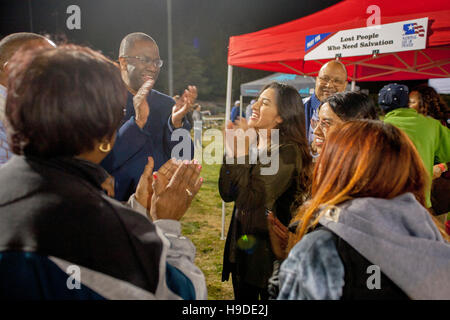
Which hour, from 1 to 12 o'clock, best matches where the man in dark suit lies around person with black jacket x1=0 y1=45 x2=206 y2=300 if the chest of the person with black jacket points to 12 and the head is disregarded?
The man in dark suit is roughly at 11 o'clock from the person with black jacket.

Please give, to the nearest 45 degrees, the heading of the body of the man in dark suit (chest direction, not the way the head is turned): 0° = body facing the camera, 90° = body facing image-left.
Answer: approximately 315°

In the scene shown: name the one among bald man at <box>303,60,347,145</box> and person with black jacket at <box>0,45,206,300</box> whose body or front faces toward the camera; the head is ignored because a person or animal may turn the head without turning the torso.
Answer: the bald man

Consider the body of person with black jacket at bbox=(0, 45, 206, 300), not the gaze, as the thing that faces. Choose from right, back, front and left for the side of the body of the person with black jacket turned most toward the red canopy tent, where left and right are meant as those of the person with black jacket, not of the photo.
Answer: front

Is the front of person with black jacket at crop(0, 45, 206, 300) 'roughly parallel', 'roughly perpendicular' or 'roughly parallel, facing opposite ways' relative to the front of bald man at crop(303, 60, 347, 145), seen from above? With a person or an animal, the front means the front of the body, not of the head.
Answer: roughly parallel, facing opposite ways

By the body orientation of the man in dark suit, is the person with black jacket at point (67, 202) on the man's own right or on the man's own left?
on the man's own right

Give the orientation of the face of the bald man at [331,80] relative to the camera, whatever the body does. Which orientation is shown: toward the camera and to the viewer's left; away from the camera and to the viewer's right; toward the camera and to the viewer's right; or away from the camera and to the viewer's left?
toward the camera and to the viewer's left

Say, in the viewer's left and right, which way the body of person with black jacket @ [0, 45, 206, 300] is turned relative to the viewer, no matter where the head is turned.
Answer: facing away from the viewer and to the right of the viewer

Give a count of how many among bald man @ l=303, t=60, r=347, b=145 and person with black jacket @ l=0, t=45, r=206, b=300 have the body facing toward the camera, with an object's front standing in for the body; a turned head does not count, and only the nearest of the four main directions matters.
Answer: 1

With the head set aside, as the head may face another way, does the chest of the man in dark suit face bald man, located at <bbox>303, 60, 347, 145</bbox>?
no

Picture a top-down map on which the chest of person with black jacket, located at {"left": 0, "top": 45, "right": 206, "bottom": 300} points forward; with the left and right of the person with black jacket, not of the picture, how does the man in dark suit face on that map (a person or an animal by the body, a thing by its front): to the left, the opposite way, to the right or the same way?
to the right

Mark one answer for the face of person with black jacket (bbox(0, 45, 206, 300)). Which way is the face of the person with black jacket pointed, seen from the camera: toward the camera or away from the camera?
away from the camera

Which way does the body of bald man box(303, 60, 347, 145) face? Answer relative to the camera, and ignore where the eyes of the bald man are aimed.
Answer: toward the camera
